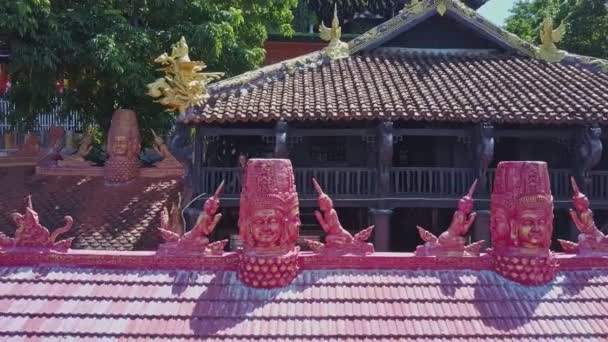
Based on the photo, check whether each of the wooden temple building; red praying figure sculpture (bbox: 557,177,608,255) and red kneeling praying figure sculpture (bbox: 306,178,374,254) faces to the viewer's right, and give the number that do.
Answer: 0

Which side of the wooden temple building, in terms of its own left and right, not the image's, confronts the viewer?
front

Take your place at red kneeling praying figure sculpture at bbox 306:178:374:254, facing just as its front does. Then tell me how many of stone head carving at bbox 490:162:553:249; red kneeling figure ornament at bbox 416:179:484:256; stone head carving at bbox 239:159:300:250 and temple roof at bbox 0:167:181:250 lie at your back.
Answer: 2

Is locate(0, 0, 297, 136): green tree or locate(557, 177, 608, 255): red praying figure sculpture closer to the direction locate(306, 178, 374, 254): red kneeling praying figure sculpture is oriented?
the green tree

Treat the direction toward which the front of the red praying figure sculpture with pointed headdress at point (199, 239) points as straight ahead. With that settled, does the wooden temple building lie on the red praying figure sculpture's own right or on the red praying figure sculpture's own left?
on the red praying figure sculpture's own left

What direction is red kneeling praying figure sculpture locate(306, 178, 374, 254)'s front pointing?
to the viewer's left

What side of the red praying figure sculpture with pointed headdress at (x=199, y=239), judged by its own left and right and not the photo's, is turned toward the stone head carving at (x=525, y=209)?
front

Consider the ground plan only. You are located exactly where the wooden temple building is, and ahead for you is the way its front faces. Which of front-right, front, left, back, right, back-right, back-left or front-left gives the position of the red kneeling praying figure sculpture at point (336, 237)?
front

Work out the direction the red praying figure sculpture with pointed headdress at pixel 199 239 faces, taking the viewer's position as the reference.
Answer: facing to the right of the viewer

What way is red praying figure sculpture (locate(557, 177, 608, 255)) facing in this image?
to the viewer's left

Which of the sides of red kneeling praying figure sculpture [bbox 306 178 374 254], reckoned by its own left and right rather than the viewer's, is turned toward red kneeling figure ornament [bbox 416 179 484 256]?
back
